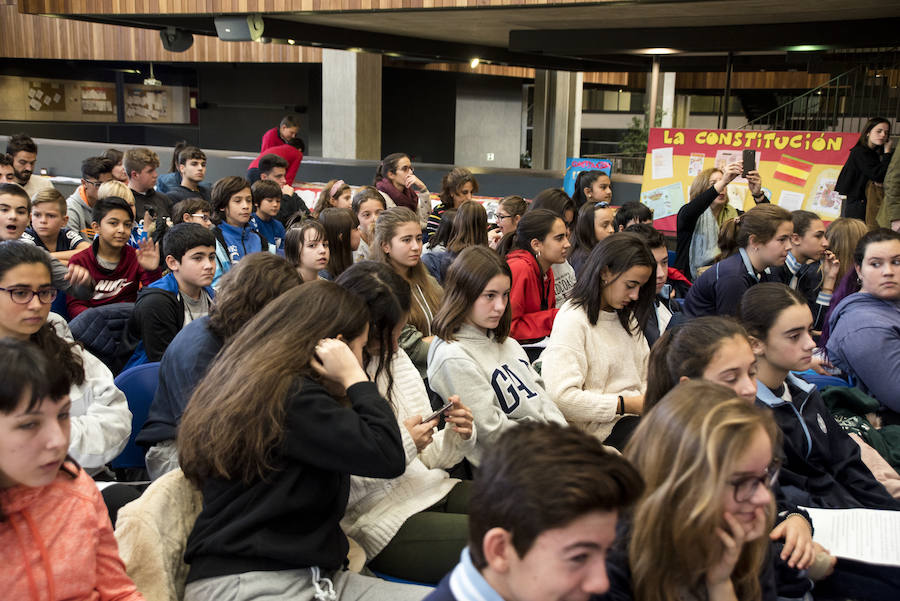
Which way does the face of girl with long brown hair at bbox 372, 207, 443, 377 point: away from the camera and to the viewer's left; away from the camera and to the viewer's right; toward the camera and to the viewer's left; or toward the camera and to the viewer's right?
toward the camera and to the viewer's right

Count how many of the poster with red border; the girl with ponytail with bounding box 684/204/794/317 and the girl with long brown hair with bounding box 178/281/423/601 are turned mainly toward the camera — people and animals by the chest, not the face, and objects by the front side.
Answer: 1

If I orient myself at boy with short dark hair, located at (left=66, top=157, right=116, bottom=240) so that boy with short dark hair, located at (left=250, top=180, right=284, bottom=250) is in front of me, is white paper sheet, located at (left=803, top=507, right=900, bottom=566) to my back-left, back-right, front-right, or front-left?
front-right

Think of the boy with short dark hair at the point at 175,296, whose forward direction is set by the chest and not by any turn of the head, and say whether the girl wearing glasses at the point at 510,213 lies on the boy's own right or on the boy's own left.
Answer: on the boy's own left

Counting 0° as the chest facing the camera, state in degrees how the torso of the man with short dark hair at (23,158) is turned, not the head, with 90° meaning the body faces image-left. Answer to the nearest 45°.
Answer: approximately 315°

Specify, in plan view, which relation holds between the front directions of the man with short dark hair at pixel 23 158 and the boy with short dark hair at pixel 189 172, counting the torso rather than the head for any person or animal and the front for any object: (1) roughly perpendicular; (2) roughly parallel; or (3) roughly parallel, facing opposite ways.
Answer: roughly parallel

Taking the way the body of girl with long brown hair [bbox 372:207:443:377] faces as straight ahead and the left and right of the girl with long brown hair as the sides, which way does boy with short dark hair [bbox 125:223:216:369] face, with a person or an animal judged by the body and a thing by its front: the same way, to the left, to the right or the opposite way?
the same way

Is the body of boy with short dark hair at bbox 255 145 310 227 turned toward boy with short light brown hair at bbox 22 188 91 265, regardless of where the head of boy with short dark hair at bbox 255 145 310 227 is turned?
no

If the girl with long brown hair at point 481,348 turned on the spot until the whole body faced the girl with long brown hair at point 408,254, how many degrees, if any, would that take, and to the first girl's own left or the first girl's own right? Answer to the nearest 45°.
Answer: approximately 135° to the first girl's own left

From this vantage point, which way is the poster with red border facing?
toward the camera

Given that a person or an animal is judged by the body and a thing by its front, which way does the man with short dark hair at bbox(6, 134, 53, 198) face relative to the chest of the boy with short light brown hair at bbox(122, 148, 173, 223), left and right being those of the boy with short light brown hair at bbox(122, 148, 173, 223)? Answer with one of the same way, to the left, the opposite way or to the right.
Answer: the same way

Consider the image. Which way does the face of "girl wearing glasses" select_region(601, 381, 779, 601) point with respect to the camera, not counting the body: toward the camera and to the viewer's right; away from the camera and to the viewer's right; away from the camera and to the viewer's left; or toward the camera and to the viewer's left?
toward the camera and to the viewer's right
